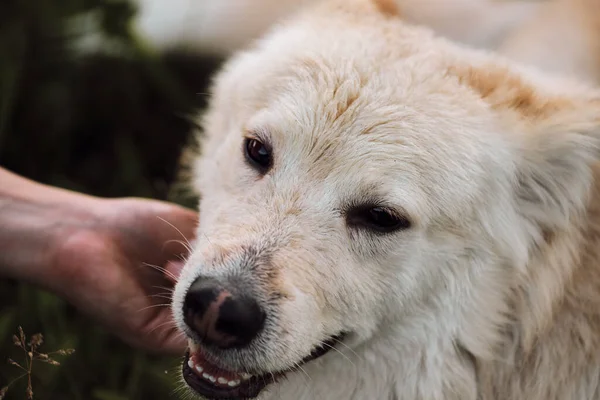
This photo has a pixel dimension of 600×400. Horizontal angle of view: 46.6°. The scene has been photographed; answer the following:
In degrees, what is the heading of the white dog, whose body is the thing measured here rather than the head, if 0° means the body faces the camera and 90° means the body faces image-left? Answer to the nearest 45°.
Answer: approximately 45°
